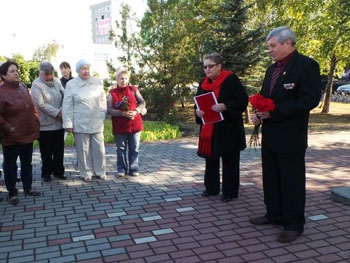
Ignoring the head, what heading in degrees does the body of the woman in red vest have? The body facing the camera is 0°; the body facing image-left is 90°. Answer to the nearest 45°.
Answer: approximately 0°

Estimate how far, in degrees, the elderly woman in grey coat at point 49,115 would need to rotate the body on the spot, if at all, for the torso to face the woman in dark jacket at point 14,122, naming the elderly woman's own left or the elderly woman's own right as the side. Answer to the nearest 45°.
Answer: approximately 90° to the elderly woman's own right

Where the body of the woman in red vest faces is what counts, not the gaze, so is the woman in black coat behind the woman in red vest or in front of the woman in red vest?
in front

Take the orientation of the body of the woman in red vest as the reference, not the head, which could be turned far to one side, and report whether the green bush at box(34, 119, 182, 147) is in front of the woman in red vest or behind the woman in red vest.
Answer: behind

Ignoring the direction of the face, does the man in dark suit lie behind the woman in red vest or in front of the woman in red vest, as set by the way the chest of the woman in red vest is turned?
in front

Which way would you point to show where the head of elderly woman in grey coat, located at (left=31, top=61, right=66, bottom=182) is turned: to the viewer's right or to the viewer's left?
to the viewer's right

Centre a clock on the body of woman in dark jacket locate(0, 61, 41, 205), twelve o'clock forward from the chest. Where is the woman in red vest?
The woman in red vest is roughly at 10 o'clock from the woman in dark jacket.

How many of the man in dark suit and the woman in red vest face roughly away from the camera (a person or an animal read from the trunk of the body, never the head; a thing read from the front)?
0

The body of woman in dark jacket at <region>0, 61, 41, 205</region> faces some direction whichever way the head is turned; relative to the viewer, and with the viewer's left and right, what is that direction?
facing the viewer and to the right of the viewer

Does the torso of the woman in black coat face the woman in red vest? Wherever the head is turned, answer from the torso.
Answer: no

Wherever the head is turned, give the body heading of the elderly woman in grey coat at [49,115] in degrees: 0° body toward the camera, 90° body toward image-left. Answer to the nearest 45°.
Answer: approximately 315°

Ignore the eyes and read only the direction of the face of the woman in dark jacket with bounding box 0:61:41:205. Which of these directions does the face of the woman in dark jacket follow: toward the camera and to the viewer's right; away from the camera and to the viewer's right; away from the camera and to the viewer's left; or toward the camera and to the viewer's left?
toward the camera and to the viewer's right

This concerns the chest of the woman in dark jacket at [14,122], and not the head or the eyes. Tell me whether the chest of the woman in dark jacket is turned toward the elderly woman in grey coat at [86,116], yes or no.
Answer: no
